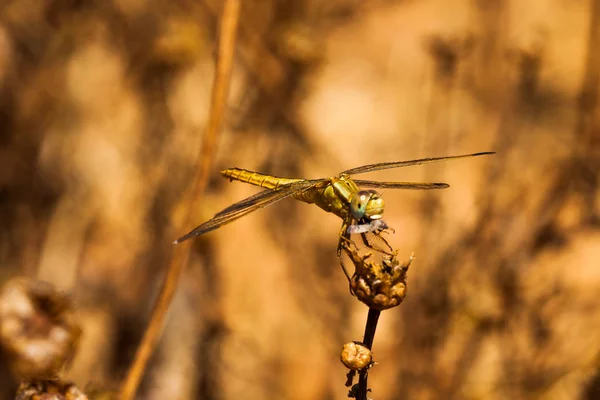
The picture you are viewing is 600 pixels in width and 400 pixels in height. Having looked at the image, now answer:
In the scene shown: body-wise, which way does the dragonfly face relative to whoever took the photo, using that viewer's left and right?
facing the viewer and to the right of the viewer
